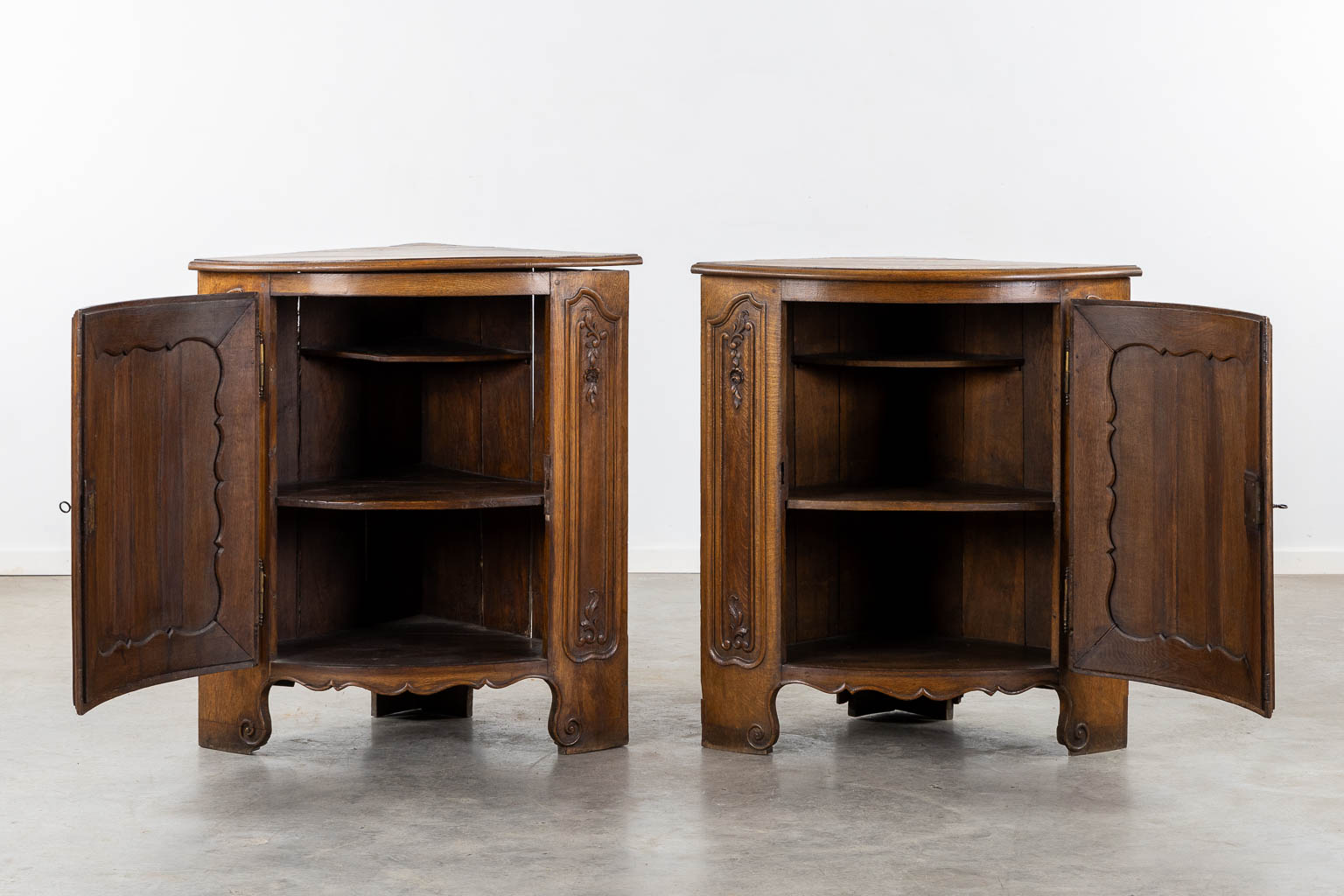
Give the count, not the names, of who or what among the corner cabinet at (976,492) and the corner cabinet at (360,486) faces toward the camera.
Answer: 2

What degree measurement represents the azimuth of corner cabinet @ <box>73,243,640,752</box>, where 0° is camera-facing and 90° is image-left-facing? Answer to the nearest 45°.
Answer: approximately 0°

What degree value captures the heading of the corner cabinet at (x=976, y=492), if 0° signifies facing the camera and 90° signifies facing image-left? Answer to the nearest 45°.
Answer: approximately 0°

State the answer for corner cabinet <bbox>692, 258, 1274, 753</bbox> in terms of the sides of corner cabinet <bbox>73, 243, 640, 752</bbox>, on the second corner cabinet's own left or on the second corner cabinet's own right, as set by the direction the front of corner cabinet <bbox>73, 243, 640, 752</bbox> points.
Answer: on the second corner cabinet's own left

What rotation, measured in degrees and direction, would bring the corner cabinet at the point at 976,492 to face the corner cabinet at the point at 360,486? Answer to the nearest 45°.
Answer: approximately 90° to its right
